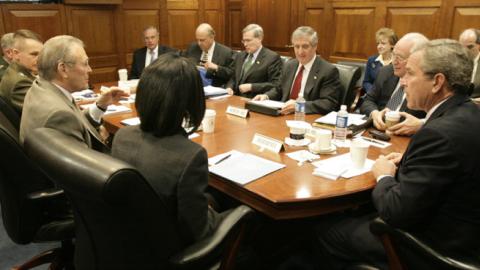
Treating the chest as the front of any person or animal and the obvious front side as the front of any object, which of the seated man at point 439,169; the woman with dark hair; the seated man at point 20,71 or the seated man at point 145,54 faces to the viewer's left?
the seated man at point 439,169

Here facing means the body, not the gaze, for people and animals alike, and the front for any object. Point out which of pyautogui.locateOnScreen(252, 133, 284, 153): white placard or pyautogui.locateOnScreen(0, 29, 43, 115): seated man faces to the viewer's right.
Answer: the seated man

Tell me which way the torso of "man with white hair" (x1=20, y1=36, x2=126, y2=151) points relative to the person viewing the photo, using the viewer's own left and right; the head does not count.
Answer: facing to the right of the viewer

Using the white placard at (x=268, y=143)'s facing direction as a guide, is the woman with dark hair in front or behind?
in front

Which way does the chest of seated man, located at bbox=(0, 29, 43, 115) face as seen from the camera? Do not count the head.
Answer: to the viewer's right

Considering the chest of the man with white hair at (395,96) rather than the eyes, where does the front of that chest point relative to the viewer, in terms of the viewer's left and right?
facing the viewer and to the left of the viewer

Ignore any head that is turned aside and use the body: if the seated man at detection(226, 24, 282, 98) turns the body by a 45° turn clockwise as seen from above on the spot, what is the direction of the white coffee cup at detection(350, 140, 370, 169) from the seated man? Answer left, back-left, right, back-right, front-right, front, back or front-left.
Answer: left

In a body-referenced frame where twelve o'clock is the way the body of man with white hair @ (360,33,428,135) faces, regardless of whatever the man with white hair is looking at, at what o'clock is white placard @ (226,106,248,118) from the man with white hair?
The white placard is roughly at 1 o'clock from the man with white hair.

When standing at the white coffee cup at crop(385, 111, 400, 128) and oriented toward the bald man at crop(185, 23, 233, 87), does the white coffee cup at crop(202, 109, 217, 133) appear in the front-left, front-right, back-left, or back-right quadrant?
front-left

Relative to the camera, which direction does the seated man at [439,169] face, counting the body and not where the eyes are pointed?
to the viewer's left

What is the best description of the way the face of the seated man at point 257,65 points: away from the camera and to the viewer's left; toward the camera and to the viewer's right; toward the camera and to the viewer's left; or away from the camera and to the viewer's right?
toward the camera and to the viewer's left

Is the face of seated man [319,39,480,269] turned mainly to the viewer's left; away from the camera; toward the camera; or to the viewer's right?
to the viewer's left

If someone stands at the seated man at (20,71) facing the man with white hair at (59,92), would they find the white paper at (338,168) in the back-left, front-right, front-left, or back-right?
front-left

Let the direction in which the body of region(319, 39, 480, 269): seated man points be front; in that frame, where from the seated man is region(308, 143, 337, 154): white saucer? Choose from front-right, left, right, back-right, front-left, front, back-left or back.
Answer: front-right

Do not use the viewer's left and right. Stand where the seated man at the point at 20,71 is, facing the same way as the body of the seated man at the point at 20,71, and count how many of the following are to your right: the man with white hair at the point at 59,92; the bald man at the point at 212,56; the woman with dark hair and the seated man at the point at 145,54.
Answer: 2

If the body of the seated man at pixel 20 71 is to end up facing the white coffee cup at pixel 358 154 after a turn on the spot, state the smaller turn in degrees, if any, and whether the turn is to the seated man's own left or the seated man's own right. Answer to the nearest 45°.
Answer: approximately 45° to the seated man's own right

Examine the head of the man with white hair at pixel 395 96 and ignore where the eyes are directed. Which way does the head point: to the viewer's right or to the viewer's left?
to the viewer's left

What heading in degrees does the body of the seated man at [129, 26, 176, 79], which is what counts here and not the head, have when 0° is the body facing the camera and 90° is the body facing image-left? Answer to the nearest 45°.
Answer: approximately 0°
